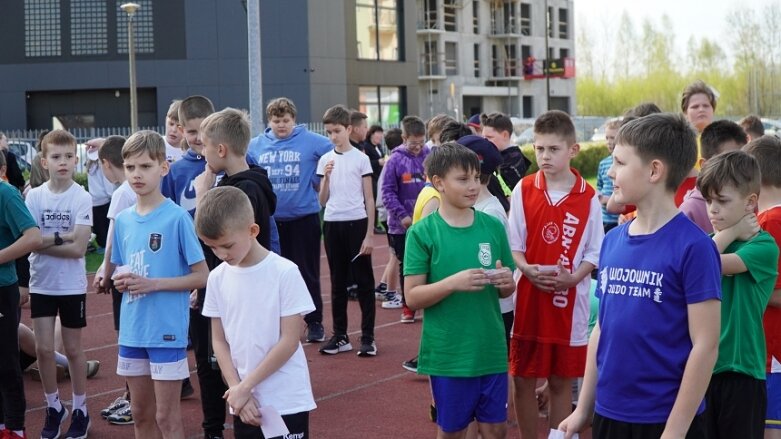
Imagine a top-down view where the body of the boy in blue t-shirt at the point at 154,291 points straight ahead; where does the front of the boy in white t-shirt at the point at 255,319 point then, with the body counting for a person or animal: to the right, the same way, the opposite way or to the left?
the same way

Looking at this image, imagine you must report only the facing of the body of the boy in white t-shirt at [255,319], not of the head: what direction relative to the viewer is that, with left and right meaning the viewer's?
facing the viewer and to the left of the viewer

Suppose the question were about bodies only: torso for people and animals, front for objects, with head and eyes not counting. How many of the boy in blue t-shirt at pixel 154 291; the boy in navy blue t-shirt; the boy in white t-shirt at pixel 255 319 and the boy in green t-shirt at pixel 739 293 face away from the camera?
0

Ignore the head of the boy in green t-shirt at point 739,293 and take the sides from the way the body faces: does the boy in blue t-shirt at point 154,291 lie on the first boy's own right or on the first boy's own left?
on the first boy's own right

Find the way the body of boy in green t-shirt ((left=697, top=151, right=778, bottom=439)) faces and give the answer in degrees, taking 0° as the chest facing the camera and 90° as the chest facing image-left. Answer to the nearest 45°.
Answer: approximately 45°

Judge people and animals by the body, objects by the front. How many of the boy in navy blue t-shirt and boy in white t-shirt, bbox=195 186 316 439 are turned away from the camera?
0

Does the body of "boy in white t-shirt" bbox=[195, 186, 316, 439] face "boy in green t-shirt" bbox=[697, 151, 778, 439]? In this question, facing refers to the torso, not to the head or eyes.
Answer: no

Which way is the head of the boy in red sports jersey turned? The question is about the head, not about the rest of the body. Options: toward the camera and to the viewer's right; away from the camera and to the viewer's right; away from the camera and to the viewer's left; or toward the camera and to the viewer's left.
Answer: toward the camera and to the viewer's left

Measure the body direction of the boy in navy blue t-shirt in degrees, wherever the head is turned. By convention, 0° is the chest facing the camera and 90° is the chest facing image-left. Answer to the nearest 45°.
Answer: approximately 45°

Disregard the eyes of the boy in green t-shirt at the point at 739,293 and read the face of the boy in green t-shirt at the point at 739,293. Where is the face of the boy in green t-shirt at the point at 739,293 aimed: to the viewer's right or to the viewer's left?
to the viewer's left

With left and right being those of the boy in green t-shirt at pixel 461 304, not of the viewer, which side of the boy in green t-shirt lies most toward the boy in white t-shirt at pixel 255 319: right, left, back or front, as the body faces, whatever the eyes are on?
right

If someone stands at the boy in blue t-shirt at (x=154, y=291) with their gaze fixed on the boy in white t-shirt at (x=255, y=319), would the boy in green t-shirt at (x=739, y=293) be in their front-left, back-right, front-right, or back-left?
front-left

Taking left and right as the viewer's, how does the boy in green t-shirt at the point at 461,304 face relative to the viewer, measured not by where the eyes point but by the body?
facing the viewer and to the right of the viewer
